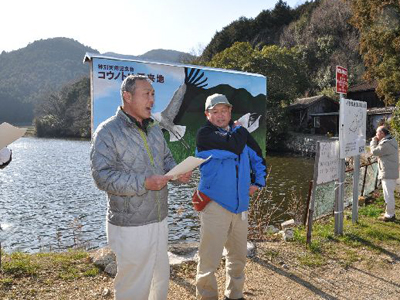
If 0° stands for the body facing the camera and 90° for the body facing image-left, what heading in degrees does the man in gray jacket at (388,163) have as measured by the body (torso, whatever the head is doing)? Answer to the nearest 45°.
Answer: approximately 90°

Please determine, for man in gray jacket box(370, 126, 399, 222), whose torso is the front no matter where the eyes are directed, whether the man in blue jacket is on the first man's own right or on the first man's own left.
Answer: on the first man's own left

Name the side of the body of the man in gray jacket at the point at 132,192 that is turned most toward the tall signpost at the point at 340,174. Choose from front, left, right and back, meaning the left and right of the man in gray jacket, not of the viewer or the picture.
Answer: left

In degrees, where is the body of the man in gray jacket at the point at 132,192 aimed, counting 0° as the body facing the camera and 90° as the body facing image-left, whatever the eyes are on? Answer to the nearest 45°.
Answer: approximately 315°

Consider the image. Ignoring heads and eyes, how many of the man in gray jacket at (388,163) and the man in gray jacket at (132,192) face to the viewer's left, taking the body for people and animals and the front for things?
1

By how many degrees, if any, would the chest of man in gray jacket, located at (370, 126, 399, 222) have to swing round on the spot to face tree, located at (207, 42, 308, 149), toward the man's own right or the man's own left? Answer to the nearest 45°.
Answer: approximately 90° to the man's own right

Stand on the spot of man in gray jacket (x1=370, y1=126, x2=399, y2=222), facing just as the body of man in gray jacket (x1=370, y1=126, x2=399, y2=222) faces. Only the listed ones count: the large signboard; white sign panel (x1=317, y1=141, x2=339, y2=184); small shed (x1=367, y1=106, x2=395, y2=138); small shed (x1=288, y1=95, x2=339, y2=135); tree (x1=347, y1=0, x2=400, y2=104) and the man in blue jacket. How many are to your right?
3

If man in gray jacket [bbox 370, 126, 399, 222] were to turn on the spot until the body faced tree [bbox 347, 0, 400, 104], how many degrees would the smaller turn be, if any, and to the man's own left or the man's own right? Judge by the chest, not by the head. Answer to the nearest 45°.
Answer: approximately 90° to the man's own right

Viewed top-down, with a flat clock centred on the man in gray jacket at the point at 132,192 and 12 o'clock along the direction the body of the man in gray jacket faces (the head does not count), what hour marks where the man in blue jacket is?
The man in blue jacket is roughly at 9 o'clock from the man in gray jacket.

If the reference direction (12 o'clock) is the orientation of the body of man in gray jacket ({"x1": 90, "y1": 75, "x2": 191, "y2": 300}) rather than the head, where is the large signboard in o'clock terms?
The large signboard is roughly at 8 o'clock from the man in gray jacket.
